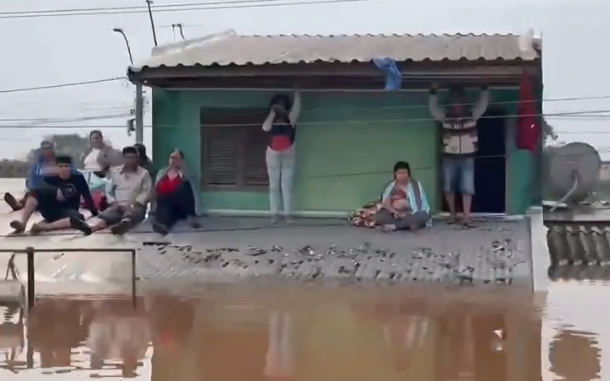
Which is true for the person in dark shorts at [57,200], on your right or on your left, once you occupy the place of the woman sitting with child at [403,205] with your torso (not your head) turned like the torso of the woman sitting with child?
on your right

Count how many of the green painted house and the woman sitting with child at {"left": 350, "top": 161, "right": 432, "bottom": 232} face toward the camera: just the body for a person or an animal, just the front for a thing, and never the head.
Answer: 2

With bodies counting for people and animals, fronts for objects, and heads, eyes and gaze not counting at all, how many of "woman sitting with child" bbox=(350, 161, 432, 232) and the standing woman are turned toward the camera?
2

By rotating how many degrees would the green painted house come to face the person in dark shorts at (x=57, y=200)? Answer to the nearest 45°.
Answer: approximately 90° to its right

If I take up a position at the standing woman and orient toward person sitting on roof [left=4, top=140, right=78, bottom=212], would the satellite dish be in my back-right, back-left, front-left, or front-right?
back-right

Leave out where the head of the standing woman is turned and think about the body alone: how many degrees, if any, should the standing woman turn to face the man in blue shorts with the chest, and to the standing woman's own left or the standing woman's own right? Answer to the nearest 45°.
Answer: approximately 90° to the standing woman's own left

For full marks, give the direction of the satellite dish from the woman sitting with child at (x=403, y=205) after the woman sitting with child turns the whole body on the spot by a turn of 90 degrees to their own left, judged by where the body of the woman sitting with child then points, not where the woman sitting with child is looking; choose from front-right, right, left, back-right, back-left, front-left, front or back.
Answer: front-left
